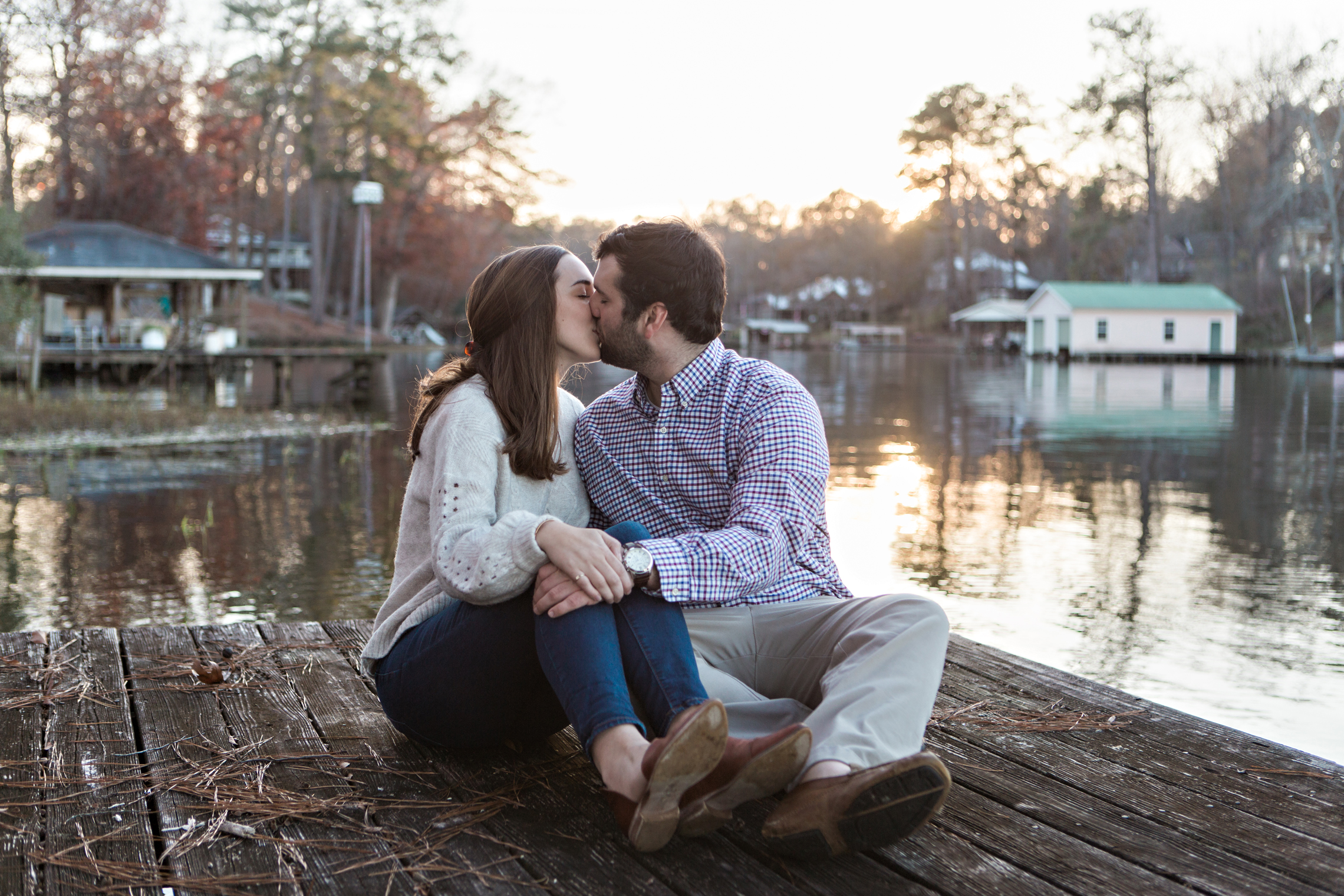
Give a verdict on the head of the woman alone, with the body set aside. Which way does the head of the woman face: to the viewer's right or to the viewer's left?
to the viewer's right

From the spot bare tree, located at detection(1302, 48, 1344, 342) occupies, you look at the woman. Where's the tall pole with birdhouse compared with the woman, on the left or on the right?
right

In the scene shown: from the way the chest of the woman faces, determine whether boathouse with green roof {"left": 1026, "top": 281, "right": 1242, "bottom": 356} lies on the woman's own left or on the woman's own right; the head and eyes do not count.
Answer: on the woman's own left

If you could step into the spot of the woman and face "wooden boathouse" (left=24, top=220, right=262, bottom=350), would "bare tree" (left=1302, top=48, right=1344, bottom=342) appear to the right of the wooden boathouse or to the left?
right

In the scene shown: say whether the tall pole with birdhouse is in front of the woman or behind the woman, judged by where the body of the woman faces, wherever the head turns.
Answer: behind

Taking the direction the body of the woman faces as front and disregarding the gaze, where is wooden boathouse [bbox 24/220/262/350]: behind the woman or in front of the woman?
behind

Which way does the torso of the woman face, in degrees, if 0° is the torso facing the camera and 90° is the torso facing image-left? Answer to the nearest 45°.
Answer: approximately 315°
